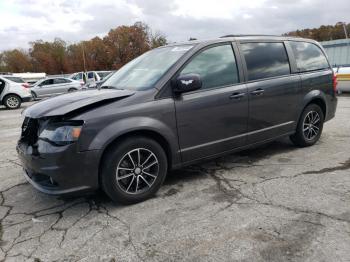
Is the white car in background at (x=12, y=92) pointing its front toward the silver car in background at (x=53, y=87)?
no

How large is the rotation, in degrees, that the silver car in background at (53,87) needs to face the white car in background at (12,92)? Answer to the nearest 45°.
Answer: approximately 45° to its left

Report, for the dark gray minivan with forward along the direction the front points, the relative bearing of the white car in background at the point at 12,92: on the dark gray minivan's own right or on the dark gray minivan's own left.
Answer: on the dark gray minivan's own right

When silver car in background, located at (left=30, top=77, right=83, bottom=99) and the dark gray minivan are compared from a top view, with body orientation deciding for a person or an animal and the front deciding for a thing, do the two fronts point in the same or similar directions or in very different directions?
same or similar directions

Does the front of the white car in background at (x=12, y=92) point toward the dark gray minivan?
no

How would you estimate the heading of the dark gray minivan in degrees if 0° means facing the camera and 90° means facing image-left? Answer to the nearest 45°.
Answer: approximately 45°

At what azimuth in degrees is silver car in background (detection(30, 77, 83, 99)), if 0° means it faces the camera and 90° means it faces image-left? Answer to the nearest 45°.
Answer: approximately 45°

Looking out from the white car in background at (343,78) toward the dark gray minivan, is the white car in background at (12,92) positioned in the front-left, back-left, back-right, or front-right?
front-right

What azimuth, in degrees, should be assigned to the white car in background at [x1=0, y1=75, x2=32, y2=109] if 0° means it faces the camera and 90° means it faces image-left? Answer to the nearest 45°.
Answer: approximately 90°

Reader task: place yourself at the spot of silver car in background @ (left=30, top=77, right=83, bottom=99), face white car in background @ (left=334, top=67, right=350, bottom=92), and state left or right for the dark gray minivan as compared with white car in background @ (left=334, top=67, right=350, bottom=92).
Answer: right

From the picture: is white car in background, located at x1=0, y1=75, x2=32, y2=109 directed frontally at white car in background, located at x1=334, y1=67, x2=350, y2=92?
no
